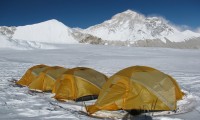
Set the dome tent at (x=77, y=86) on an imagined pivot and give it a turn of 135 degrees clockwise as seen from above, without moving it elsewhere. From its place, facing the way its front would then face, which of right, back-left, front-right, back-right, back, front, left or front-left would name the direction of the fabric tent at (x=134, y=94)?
back-right

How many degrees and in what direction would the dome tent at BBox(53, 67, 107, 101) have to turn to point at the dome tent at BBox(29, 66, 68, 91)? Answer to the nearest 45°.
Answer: approximately 90° to its right

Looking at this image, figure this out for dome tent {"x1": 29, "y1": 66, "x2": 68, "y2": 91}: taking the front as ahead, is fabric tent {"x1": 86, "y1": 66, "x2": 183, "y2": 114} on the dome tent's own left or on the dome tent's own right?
on the dome tent's own left

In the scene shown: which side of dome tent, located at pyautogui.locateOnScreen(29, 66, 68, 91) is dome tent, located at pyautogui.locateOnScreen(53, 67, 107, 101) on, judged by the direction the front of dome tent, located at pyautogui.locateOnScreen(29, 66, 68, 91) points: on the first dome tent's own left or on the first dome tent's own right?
on the first dome tent's own left

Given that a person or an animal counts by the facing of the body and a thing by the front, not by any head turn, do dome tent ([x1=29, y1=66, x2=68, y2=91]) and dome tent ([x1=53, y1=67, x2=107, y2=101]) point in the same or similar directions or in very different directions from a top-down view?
same or similar directions

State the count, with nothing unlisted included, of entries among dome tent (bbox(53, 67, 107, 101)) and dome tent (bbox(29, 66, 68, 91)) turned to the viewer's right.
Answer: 0
